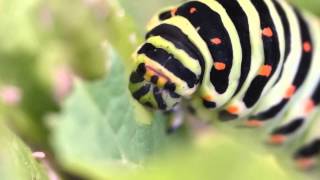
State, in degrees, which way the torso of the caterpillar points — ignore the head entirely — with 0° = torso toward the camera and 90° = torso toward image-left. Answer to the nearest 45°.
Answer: approximately 45°
